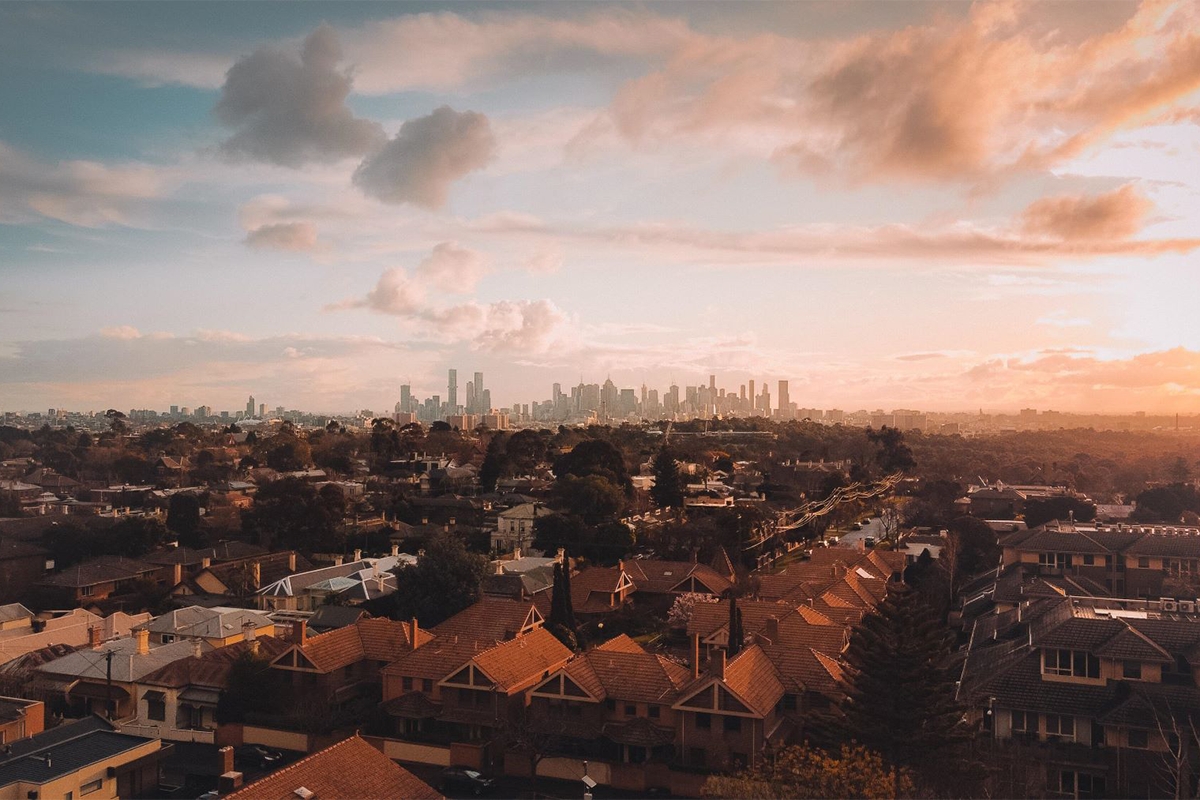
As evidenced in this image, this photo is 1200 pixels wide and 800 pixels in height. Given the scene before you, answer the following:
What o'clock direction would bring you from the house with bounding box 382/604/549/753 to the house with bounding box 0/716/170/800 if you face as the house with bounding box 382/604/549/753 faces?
the house with bounding box 0/716/170/800 is roughly at 2 o'clock from the house with bounding box 382/604/549/753.

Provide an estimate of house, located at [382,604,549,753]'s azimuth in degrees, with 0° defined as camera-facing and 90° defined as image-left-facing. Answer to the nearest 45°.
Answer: approximately 0°

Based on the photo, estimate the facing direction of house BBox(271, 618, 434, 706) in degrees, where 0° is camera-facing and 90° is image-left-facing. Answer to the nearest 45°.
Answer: approximately 45°

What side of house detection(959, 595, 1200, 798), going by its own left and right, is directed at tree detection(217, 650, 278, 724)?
right

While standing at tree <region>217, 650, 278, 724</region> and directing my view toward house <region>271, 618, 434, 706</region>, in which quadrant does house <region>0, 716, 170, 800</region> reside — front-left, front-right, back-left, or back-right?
back-right

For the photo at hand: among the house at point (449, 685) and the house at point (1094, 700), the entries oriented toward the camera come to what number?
2

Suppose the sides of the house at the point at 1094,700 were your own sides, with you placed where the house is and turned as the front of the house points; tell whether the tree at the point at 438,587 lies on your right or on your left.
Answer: on your right

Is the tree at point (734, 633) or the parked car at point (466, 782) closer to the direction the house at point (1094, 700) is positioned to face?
the parked car

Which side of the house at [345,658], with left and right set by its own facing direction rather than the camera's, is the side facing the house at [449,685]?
left

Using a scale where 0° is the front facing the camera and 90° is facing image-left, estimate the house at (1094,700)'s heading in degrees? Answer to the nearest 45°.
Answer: approximately 0°

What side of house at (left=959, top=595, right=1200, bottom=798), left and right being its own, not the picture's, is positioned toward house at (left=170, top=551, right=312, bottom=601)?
right

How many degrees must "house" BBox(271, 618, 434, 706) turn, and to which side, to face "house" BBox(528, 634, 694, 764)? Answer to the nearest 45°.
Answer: approximately 90° to its left

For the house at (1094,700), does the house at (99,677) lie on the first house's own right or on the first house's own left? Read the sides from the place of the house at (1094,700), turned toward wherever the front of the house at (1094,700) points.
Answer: on the first house's own right
